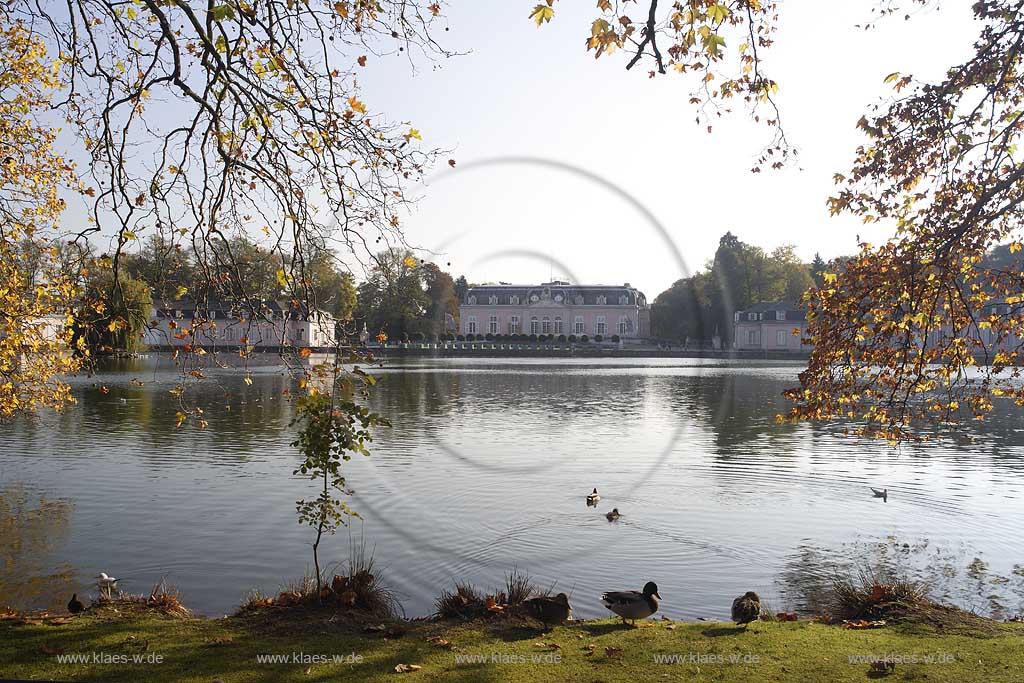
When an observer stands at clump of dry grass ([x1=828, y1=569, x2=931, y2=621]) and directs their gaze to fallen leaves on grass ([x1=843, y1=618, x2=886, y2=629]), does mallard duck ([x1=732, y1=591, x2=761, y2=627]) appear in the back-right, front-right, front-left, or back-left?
front-right

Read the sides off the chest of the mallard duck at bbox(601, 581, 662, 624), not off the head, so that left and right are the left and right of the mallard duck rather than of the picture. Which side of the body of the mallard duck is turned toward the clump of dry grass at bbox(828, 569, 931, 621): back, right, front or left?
front

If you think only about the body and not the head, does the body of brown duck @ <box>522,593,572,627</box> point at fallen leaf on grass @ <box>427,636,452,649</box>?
no

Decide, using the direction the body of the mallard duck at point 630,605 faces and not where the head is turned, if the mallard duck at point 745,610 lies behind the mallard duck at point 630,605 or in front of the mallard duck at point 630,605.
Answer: in front

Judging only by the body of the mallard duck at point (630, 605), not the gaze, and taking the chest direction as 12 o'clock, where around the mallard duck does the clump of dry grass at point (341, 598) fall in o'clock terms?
The clump of dry grass is roughly at 6 o'clock from the mallard duck.

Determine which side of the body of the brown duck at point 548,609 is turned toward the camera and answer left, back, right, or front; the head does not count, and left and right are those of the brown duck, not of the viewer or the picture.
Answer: right

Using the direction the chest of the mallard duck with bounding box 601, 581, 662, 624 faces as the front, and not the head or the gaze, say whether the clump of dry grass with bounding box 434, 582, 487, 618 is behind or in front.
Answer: behind

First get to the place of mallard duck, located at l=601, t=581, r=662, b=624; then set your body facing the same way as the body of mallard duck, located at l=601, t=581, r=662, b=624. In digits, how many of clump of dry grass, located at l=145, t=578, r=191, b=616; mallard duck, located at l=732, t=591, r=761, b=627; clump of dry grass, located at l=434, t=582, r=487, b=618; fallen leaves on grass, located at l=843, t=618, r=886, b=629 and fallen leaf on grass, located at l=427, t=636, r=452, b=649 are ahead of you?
2

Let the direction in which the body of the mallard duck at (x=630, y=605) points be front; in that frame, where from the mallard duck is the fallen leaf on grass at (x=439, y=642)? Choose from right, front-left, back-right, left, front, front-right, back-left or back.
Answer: back-right

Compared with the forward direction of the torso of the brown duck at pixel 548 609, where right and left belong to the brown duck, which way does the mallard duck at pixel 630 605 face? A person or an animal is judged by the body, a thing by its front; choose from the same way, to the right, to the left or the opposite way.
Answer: the same way

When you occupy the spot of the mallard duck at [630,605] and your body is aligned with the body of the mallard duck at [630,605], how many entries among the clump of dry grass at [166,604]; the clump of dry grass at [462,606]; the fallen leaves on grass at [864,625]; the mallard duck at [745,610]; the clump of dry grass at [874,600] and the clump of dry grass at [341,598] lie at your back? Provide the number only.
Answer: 3

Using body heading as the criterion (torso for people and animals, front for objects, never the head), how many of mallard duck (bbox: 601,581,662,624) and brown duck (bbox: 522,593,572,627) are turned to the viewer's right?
2

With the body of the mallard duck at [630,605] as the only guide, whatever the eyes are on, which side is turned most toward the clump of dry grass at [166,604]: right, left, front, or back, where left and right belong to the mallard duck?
back

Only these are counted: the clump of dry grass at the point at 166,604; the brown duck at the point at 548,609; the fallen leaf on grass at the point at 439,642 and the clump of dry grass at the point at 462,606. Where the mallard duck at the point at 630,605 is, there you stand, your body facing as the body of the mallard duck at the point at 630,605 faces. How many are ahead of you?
0

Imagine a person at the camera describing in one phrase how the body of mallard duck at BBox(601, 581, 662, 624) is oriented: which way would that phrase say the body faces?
to the viewer's right

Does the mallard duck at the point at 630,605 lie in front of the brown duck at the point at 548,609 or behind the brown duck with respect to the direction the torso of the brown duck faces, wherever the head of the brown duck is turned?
in front

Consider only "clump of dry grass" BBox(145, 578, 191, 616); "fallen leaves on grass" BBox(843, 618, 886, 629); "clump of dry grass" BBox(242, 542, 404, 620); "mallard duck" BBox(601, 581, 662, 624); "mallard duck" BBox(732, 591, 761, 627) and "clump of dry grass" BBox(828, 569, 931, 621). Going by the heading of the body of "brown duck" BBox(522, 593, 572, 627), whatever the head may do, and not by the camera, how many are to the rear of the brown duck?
2
